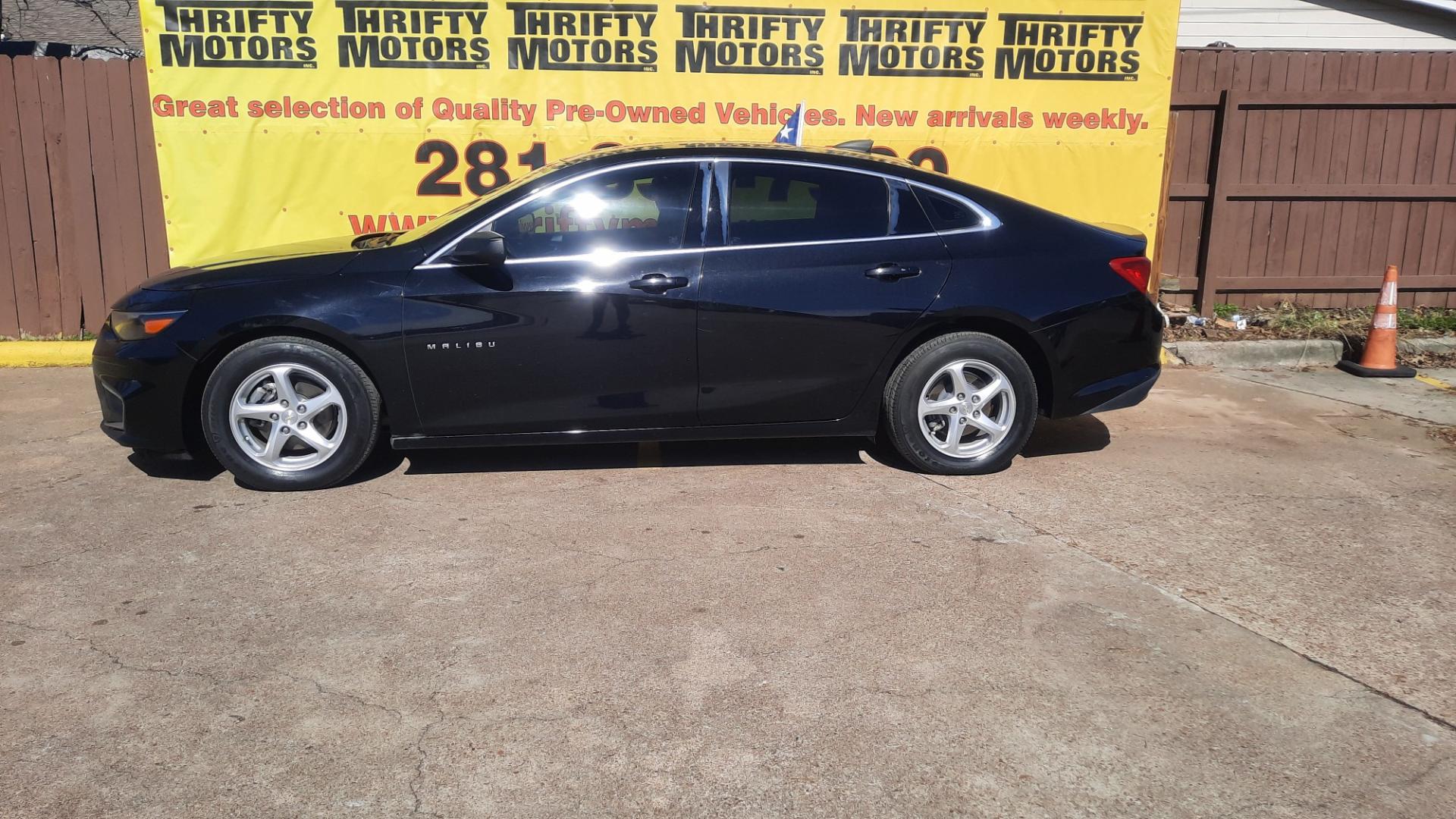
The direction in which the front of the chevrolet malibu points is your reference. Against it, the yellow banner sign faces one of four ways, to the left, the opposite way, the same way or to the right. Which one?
to the left

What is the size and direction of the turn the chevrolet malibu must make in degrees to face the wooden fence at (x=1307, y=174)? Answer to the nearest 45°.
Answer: approximately 135° to its right

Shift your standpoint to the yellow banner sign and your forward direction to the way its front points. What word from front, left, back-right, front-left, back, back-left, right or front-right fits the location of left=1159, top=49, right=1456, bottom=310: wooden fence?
left

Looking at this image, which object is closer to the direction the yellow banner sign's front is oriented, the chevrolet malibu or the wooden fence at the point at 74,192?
the chevrolet malibu

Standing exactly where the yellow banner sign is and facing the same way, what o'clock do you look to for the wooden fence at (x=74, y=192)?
The wooden fence is roughly at 3 o'clock from the yellow banner sign.

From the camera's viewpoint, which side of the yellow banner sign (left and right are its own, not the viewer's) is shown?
front

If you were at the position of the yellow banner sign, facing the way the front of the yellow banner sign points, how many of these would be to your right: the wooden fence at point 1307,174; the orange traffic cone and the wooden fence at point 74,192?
1

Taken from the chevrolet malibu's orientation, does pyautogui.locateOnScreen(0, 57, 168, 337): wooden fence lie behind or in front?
in front

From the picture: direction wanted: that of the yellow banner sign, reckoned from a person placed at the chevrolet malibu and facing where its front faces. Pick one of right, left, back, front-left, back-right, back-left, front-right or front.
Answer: right

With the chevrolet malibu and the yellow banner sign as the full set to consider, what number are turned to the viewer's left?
1

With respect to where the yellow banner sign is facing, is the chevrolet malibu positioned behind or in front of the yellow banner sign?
in front

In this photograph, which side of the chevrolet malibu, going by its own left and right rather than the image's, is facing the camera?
left

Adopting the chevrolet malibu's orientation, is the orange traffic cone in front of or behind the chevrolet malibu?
behind

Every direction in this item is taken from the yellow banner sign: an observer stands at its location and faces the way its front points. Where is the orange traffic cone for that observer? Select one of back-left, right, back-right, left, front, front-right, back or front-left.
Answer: left
